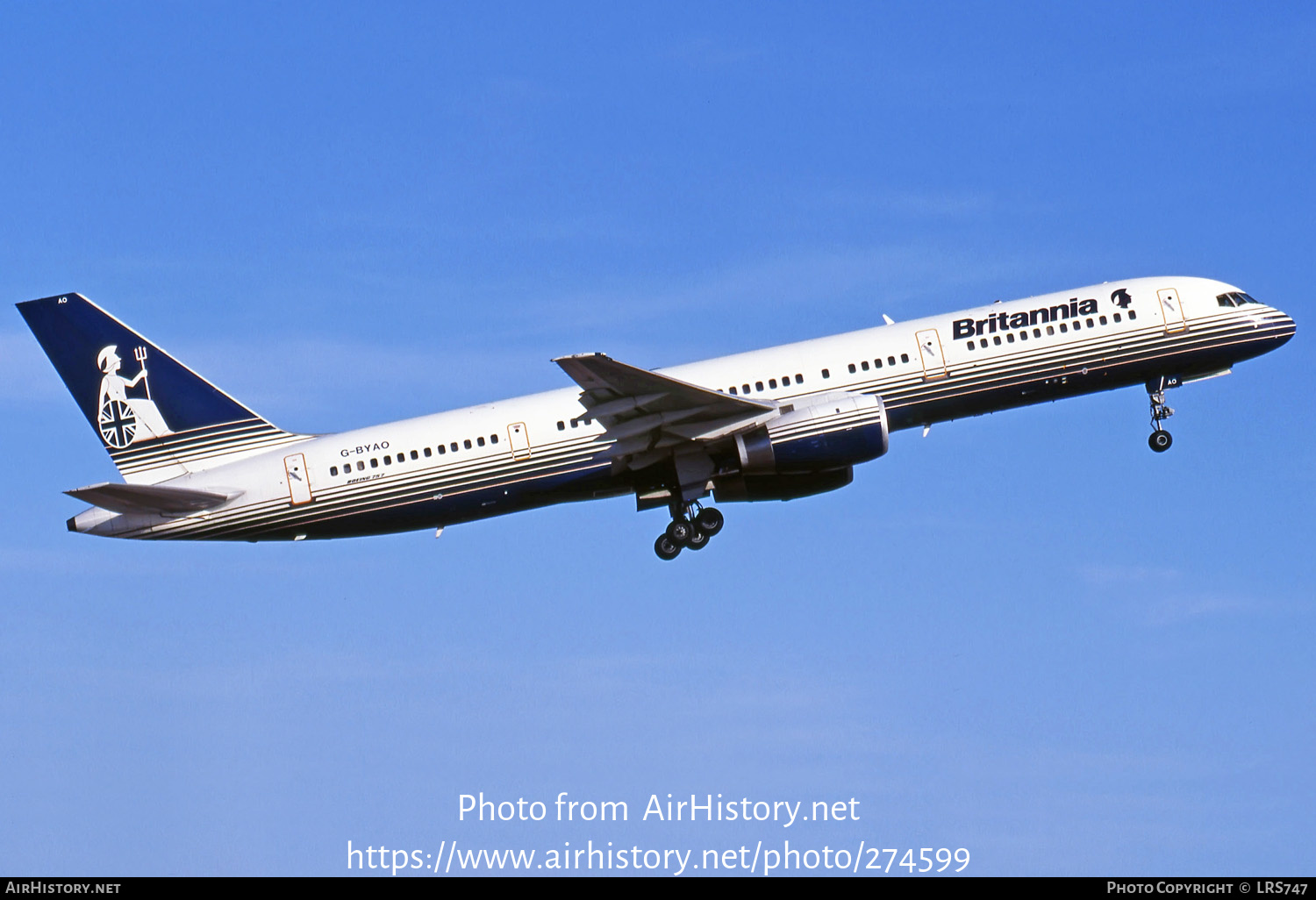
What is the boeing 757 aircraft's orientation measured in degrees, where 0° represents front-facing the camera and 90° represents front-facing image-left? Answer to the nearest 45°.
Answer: approximately 270°
